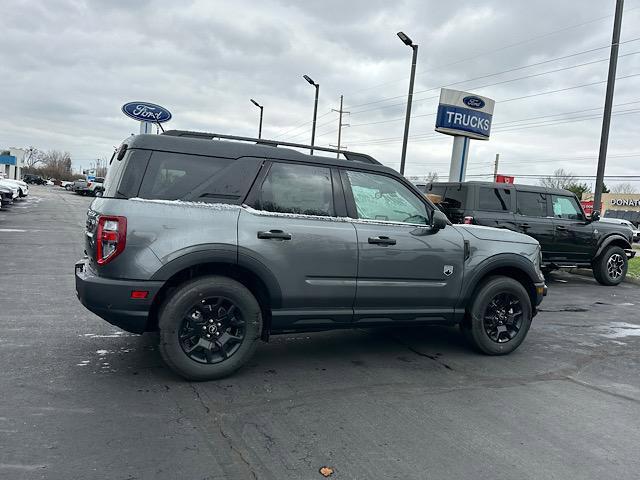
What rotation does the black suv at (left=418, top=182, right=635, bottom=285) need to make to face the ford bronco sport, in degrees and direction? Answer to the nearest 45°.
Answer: approximately 135° to its right

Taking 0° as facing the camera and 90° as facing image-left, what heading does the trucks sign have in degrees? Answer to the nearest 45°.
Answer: approximately 0°

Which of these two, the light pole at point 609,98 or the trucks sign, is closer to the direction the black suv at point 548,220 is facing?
the light pole

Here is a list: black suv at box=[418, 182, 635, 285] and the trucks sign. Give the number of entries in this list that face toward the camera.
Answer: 1

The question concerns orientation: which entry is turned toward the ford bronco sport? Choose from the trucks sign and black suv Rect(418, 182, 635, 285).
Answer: the trucks sign

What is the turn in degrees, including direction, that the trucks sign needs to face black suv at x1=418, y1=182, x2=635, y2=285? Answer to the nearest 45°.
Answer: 0° — it already faces it

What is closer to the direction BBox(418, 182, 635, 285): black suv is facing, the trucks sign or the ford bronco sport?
the trucks sign

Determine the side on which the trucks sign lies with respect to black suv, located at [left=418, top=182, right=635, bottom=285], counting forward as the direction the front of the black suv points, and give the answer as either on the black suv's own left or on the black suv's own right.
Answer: on the black suv's own left

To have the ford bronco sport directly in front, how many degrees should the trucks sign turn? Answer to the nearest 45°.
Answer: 0° — it already faces it

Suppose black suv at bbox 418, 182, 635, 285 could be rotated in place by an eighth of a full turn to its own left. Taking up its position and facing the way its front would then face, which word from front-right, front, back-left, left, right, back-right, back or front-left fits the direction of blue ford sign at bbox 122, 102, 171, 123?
left

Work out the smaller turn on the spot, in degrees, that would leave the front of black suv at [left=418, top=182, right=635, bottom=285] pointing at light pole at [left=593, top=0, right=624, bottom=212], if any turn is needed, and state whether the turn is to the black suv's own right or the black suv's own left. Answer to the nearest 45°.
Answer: approximately 45° to the black suv's own left

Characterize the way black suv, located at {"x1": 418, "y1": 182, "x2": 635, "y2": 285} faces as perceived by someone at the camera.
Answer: facing away from the viewer and to the right of the viewer
